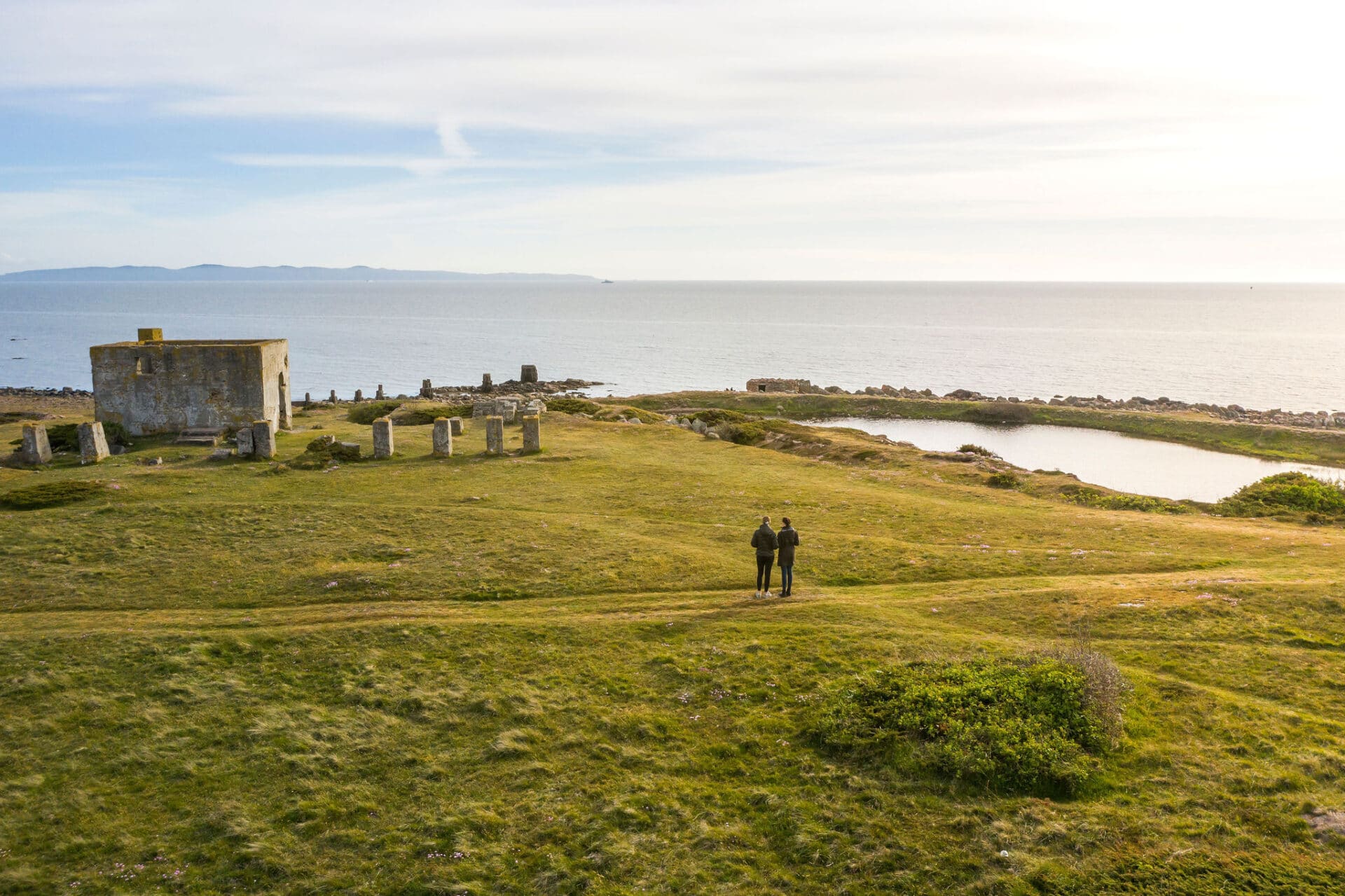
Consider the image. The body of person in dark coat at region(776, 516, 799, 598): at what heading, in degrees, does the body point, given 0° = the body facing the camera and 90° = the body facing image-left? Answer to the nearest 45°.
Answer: approximately 180°

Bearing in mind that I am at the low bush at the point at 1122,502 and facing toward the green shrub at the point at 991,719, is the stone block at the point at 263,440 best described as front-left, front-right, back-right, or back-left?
front-right

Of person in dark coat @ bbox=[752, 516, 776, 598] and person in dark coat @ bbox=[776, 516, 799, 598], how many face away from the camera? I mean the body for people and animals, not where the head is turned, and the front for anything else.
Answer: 2

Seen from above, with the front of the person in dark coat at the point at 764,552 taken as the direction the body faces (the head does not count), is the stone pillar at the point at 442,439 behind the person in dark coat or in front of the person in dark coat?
in front

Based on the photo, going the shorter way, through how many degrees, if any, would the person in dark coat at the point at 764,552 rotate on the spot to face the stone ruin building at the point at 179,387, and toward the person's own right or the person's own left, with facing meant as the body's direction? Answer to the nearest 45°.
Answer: approximately 45° to the person's own left

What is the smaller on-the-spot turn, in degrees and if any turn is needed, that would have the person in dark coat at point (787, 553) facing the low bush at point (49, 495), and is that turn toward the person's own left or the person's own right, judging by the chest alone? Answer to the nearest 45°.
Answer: approximately 90° to the person's own left

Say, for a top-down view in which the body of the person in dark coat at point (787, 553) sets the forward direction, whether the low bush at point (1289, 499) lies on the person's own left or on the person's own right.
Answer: on the person's own right

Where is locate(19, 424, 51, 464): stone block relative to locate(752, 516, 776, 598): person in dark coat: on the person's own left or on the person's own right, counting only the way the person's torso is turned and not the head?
on the person's own left

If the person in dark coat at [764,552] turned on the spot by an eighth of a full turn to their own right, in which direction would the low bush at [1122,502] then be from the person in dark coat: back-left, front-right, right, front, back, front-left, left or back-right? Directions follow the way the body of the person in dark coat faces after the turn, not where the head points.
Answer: front

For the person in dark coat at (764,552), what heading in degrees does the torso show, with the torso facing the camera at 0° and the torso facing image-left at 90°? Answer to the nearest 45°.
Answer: approximately 180°

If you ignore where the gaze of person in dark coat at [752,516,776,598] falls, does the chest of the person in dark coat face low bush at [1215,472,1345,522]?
no

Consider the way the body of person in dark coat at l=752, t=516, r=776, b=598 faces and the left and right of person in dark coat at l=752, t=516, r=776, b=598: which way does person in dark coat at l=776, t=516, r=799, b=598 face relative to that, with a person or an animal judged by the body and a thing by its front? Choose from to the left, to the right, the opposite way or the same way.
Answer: the same way
